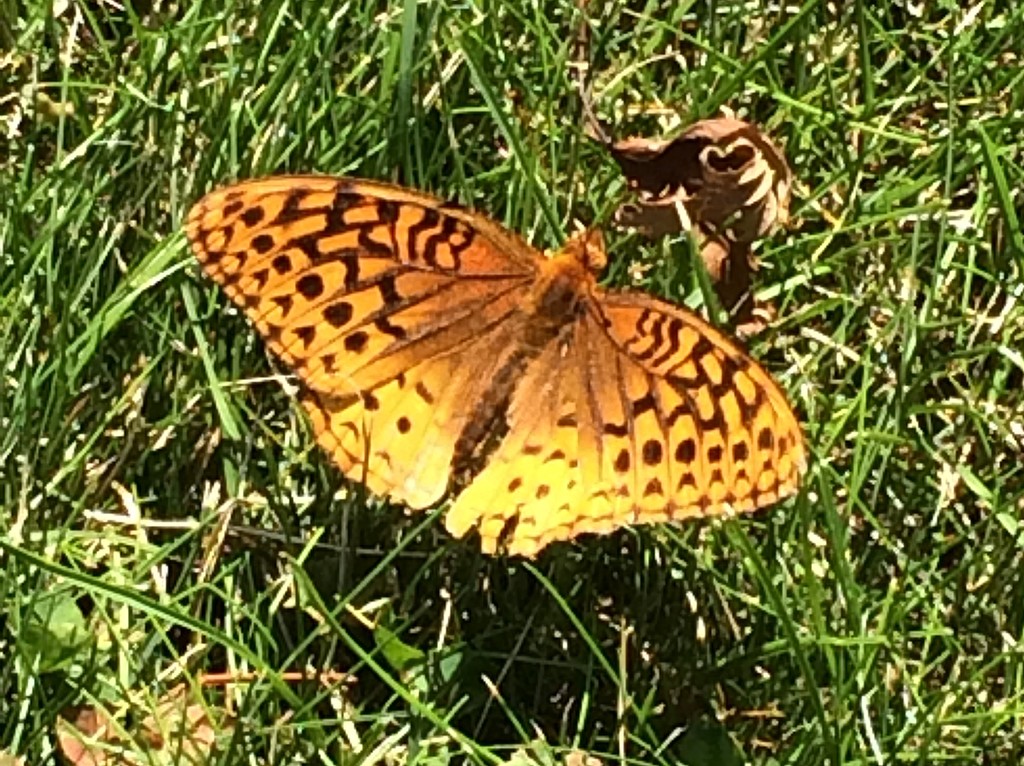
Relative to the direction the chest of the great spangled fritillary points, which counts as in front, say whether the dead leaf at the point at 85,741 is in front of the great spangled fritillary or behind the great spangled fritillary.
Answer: behind

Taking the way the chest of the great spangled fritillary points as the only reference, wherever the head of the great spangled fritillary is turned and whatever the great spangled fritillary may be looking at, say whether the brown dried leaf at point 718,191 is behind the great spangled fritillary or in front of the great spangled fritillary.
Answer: in front

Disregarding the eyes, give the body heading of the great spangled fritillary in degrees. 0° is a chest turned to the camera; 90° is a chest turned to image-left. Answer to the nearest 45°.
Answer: approximately 225°
